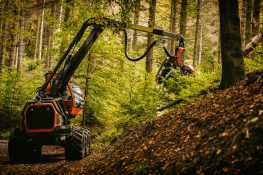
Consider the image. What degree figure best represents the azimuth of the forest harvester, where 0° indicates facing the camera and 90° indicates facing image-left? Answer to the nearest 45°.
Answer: approximately 180°

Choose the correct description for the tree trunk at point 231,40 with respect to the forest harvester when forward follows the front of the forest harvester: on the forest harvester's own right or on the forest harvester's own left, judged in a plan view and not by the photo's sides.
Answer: on the forest harvester's own right
